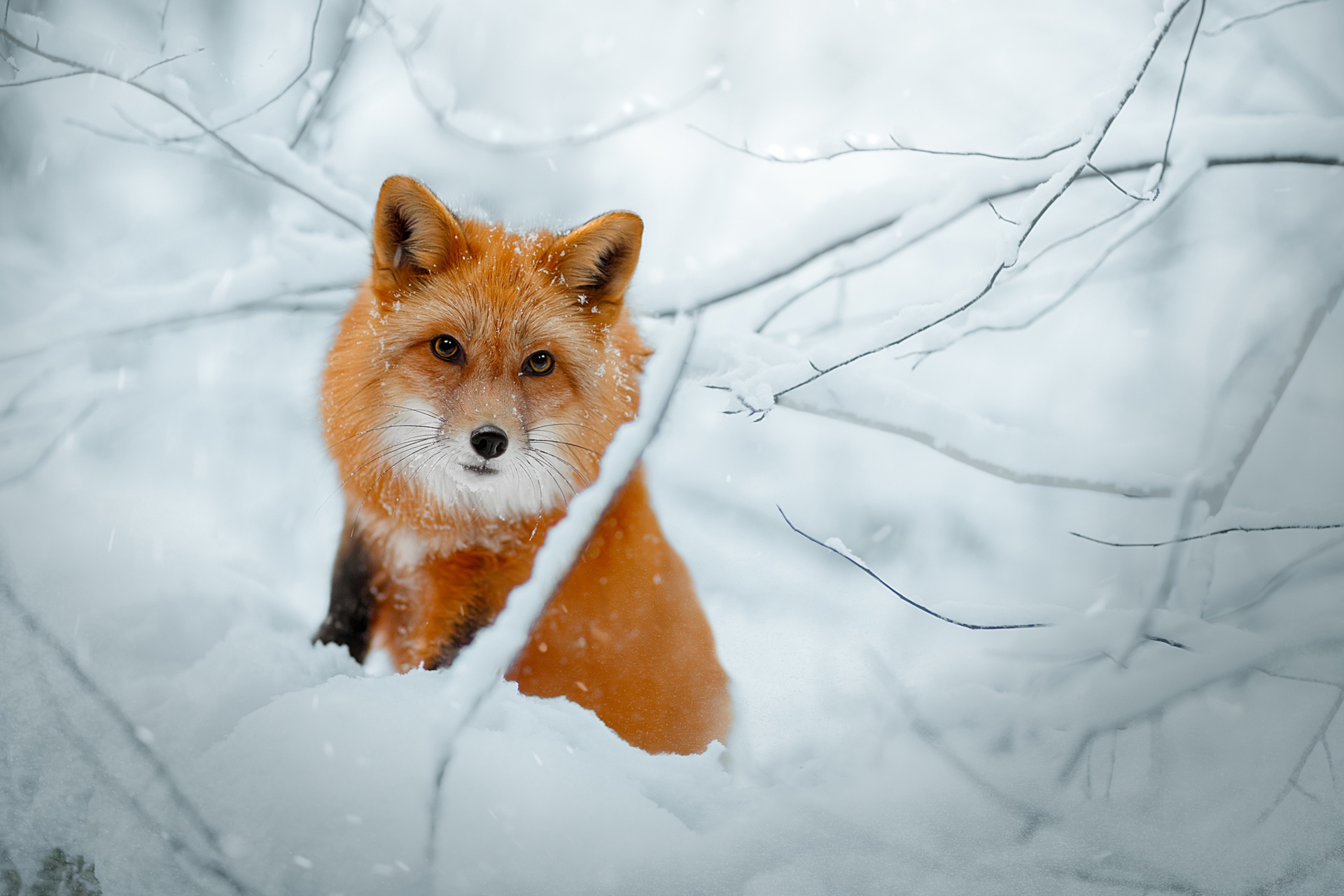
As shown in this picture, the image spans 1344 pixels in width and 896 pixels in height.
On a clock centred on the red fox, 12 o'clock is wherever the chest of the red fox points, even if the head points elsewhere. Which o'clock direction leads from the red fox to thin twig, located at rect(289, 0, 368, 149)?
The thin twig is roughly at 3 o'clock from the red fox.

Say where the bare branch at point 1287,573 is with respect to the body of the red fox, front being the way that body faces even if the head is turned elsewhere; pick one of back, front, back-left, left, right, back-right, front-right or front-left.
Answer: back-left

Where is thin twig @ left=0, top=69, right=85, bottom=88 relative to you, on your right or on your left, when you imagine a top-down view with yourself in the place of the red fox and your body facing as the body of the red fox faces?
on your right

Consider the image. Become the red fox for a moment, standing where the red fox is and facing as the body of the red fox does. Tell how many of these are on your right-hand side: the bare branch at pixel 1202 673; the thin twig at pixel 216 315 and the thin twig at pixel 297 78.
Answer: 2

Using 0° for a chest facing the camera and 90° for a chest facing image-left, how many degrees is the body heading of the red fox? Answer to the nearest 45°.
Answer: approximately 45°

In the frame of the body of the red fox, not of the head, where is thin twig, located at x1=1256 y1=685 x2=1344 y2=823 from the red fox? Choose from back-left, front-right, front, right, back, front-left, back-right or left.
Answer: back-left
